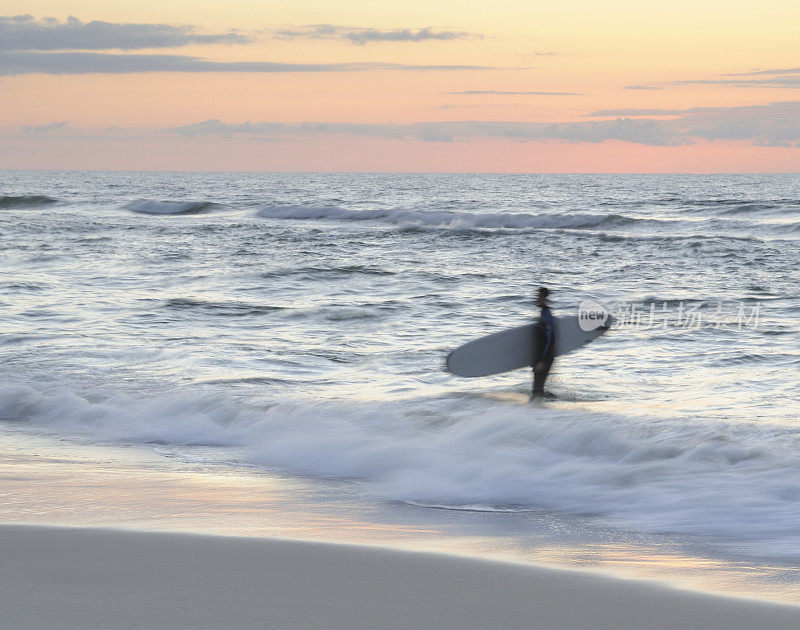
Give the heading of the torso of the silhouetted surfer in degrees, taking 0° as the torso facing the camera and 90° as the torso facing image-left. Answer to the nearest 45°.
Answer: approximately 90°

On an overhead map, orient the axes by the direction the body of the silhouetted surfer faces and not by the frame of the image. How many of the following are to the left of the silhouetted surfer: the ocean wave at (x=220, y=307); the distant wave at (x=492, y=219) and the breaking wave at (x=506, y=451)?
1

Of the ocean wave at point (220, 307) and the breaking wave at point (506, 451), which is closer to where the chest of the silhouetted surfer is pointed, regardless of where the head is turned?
the ocean wave

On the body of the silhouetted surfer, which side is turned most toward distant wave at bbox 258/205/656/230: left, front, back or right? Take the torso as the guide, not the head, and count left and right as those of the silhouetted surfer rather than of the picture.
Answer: right

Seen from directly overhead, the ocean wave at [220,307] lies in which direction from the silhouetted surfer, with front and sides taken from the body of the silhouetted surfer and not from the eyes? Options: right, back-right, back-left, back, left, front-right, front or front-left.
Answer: front-right

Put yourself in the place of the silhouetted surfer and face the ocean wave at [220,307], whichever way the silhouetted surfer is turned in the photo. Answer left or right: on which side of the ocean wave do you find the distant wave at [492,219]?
right

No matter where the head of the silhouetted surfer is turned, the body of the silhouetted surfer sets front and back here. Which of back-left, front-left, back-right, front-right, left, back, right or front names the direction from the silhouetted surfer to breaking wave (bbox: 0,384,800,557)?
left
